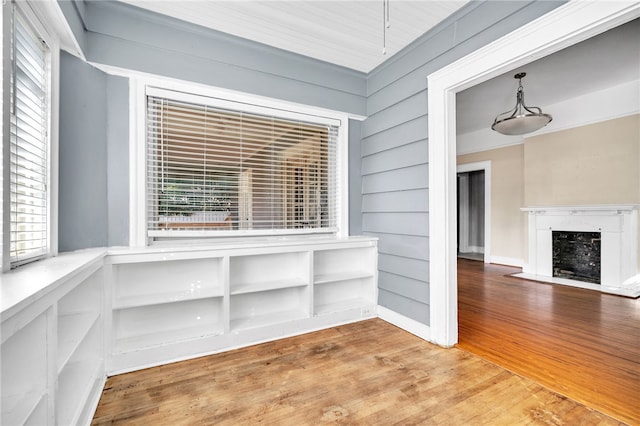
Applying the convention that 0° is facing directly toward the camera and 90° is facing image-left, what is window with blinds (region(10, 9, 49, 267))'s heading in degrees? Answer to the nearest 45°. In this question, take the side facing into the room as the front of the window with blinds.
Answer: approximately 270°

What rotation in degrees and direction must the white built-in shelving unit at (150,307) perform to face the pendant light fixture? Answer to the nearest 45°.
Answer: approximately 45° to its left

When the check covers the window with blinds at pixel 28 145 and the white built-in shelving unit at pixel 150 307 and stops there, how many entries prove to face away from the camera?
0

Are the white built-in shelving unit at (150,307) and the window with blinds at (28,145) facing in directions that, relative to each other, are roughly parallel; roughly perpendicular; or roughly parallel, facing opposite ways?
roughly perpendicular
